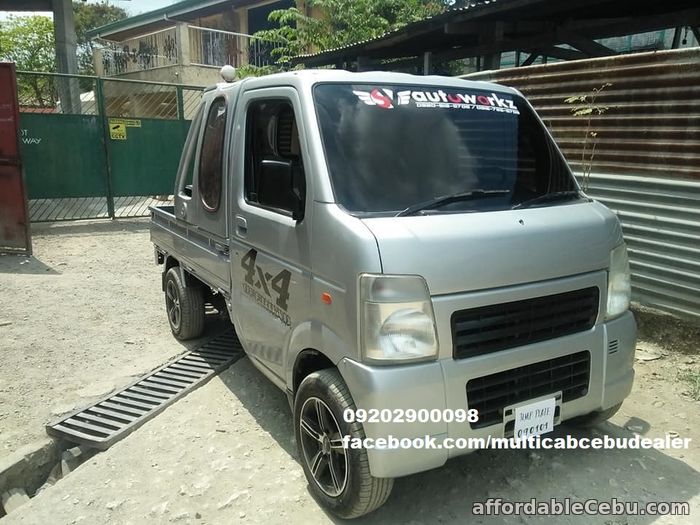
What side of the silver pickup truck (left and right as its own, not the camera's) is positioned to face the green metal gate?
back

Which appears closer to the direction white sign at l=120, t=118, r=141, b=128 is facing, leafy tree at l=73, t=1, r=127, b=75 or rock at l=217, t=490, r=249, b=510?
the rock

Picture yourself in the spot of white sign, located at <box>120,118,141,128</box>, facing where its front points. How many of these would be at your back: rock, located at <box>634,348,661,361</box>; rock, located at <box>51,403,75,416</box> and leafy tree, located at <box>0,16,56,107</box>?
1

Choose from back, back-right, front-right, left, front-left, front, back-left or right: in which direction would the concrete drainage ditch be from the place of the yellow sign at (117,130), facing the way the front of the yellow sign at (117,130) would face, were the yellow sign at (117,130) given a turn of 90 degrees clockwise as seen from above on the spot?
left

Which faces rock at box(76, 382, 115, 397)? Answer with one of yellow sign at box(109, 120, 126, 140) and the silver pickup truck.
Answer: the yellow sign

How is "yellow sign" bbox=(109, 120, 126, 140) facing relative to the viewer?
toward the camera

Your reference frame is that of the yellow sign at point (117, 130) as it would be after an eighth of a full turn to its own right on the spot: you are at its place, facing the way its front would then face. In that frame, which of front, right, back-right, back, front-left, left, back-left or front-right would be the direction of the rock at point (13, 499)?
front-left

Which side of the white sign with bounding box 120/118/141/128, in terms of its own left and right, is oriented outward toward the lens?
front

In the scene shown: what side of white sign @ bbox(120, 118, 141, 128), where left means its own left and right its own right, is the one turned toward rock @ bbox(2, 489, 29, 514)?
front

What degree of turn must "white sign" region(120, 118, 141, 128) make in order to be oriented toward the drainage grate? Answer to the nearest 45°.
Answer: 0° — it already faces it

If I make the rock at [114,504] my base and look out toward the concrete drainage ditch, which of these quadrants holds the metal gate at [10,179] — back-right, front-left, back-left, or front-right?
front-right

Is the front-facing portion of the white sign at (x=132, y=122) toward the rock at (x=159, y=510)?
yes

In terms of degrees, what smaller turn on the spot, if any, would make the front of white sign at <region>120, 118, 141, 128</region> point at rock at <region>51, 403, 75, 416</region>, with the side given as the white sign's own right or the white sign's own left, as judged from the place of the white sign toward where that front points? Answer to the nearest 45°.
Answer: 0° — it already faces it

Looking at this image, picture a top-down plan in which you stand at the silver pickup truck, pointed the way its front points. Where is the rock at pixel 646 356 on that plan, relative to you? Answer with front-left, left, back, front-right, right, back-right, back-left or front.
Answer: left

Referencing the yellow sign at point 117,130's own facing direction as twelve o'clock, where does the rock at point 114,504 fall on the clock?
The rock is roughly at 12 o'clock from the yellow sign.

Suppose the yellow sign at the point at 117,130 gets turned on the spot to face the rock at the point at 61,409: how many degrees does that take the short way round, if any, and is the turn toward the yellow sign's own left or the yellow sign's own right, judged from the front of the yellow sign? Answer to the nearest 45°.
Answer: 0° — it already faces it

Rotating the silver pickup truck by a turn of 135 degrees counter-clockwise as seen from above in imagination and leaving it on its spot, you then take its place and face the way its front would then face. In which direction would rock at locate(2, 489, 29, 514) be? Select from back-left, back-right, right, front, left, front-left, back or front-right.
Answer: left

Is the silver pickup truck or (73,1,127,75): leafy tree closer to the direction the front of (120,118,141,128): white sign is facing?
the silver pickup truck

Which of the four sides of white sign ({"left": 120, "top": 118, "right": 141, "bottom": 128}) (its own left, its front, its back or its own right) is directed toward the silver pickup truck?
front
